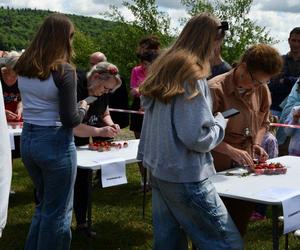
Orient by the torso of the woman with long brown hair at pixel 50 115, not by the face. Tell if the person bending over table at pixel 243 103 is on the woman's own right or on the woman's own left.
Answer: on the woman's own right

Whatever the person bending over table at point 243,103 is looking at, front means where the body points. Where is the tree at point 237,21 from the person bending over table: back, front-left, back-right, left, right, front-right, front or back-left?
back-left

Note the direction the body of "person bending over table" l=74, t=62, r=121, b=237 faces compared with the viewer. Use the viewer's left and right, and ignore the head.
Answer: facing the viewer and to the right of the viewer

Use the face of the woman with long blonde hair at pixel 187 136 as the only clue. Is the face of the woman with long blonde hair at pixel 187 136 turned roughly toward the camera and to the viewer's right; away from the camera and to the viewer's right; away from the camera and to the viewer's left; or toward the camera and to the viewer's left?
away from the camera and to the viewer's right

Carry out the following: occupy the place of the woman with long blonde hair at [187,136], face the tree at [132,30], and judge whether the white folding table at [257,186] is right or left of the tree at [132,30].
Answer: right

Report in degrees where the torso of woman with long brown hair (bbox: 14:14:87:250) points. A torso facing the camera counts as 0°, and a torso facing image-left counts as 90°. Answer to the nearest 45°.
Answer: approximately 225°

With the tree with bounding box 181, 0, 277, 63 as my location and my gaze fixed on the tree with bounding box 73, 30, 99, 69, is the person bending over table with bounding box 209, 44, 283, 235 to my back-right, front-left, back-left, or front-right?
back-left

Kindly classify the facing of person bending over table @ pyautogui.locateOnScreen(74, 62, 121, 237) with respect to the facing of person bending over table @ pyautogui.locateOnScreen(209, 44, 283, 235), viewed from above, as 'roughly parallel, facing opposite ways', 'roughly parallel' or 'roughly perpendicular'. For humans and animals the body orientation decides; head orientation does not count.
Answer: roughly parallel

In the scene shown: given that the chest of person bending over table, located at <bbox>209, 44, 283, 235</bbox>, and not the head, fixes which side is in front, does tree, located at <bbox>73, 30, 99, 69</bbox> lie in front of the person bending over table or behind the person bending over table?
behind

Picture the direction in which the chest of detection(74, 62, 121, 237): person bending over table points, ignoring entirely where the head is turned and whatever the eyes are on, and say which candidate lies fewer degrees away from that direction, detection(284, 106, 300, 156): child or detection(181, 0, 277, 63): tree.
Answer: the child

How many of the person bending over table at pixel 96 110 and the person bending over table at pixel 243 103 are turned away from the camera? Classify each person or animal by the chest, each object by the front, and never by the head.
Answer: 0

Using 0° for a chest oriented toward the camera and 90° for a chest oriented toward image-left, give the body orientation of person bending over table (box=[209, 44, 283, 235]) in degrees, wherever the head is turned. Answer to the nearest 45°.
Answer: approximately 315°
